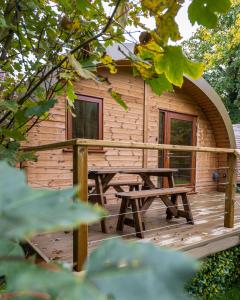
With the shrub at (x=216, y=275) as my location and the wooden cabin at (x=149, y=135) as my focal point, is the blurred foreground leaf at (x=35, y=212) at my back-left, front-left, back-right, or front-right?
back-left

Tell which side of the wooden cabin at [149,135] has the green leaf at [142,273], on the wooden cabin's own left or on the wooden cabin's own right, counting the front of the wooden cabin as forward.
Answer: on the wooden cabin's own right

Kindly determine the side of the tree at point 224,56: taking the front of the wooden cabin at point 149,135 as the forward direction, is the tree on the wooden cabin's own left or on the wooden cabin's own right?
on the wooden cabin's own left

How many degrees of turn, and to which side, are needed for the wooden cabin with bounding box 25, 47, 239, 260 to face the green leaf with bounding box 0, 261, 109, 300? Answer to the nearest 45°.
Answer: approximately 45° to its right

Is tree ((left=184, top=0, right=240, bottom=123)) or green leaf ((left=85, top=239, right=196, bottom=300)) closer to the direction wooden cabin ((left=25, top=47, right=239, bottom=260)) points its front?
the green leaf

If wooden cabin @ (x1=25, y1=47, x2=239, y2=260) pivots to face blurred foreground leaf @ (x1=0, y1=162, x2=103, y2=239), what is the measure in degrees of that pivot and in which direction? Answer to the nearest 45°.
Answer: approximately 45° to its right

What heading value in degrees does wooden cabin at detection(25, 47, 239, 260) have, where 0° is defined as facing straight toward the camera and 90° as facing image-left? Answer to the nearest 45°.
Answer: approximately 315°

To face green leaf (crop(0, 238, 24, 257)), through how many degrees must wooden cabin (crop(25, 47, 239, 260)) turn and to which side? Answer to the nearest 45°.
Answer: approximately 45° to its right
